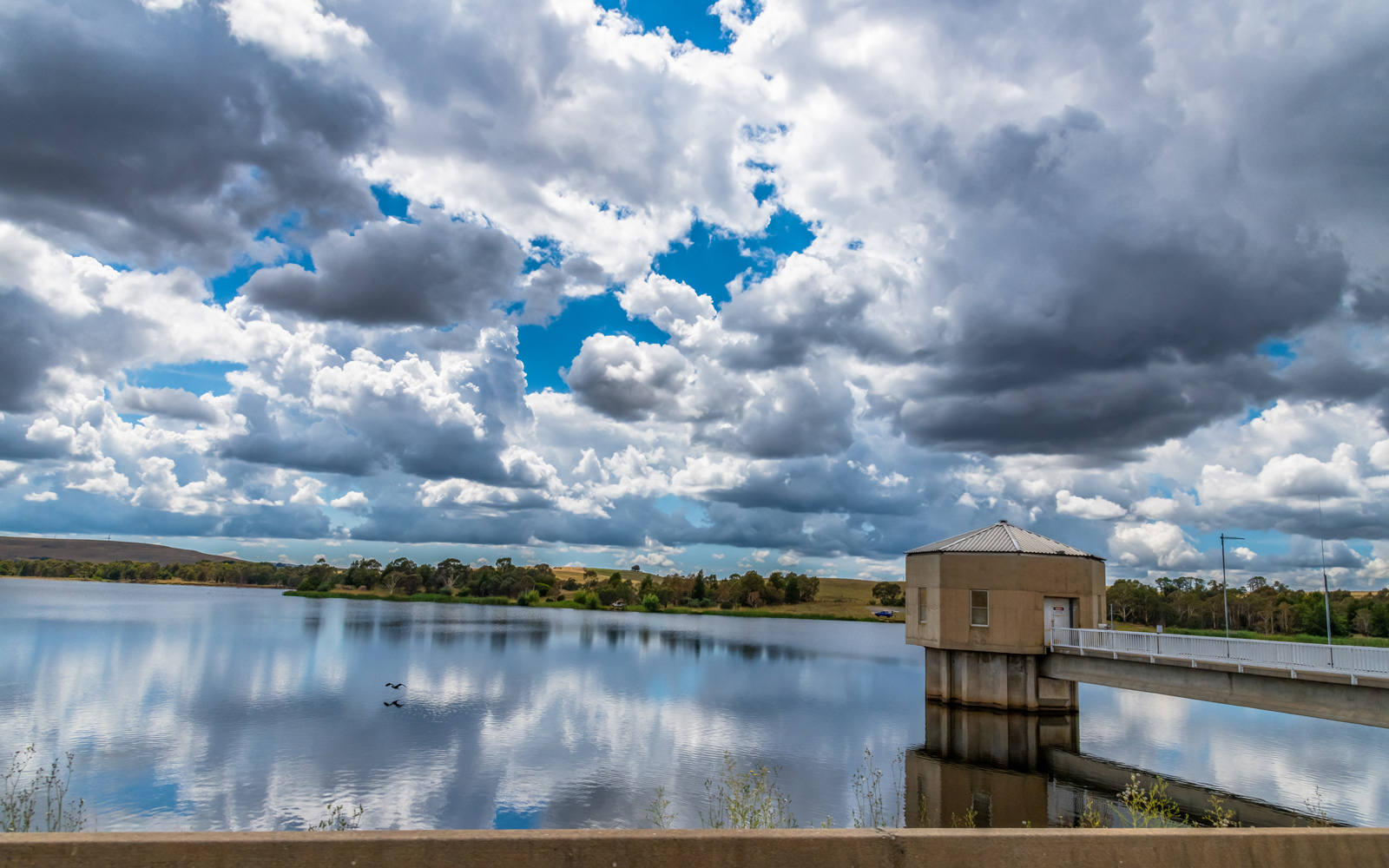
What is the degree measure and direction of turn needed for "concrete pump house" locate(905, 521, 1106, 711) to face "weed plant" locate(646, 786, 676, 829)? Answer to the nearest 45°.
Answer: approximately 45° to its right

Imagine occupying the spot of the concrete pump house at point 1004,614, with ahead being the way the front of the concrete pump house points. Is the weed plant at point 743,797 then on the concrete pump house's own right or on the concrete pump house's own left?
on the concrete pump house's own right

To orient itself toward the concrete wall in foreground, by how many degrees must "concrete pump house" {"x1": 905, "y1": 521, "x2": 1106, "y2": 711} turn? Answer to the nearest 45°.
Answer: approximately 45° to its right

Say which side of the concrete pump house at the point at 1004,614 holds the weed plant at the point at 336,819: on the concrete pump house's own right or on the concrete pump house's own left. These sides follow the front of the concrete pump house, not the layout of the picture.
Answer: on the concrete pump house's own right

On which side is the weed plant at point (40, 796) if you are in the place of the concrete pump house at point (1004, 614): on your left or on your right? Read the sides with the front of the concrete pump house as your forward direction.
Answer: on your right

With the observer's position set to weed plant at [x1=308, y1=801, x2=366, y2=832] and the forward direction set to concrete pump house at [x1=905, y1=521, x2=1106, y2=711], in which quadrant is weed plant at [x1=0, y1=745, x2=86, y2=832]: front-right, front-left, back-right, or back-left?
back-left

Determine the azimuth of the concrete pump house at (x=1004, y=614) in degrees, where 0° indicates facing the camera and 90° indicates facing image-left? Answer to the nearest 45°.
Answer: approximately 315°
